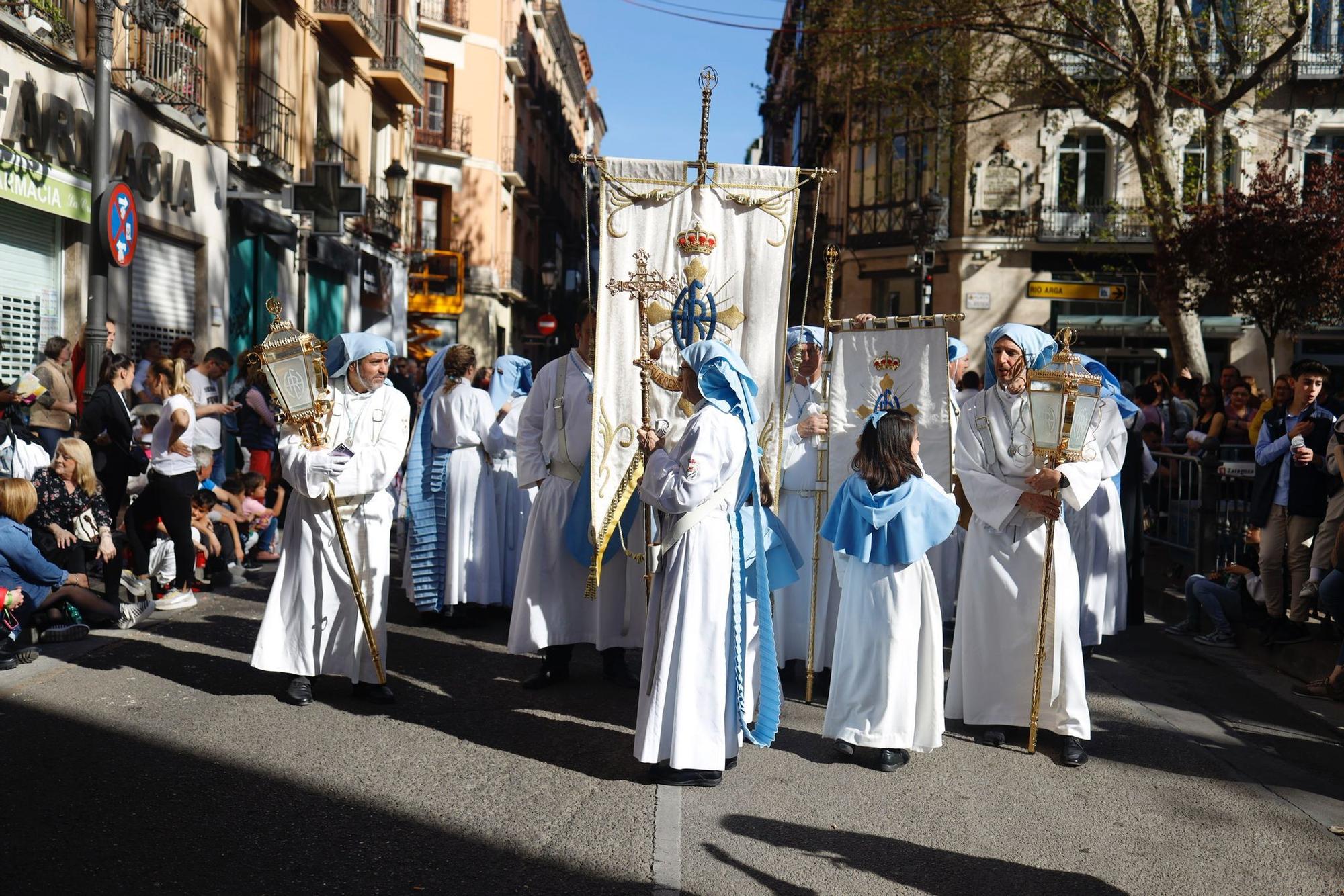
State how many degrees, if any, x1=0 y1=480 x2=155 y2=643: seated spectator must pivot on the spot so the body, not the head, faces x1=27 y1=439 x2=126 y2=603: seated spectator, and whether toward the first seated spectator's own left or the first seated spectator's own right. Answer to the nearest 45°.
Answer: approximately 90° to the first seated spectator's own left

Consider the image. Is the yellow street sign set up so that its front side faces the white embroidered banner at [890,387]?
yes

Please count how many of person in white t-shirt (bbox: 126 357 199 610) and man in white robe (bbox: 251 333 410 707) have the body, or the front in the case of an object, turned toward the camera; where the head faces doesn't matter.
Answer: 1

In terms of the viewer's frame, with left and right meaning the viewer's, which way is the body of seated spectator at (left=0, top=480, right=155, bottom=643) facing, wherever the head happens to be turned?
facing to the right of the viewer

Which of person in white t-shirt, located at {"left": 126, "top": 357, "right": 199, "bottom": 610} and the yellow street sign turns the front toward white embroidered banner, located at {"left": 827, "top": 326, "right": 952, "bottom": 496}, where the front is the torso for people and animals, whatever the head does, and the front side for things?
the yellow street sign
